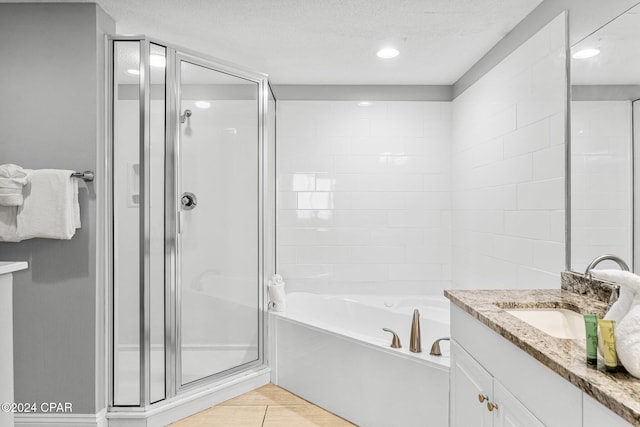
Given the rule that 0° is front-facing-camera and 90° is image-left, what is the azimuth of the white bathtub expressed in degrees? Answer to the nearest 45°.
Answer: approximately 45°

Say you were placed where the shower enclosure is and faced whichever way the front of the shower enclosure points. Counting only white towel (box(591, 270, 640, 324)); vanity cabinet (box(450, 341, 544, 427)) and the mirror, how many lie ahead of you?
3

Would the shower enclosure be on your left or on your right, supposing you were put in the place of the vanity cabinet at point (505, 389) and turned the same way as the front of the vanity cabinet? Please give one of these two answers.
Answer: on your right

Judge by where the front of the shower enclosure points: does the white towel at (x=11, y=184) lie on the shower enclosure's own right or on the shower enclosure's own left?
on the shower enclosure's own right

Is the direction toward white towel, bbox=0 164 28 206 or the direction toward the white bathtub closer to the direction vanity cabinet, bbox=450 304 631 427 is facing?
the white towel

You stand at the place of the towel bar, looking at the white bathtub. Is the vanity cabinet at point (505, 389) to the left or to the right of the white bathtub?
right

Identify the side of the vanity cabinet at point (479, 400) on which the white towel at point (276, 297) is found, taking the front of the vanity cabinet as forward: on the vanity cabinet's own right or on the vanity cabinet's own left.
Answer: on the vanity cabinet's own right

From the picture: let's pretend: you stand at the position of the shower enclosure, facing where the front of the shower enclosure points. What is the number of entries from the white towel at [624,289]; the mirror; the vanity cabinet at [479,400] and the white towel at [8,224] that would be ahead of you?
3

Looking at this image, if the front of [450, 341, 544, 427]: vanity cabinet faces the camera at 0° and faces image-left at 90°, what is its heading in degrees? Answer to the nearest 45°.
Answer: approximately 45°

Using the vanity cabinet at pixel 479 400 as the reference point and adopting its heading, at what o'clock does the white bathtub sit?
The white bathtub is roughly at 3 o'clock from the vanity cabinet.
